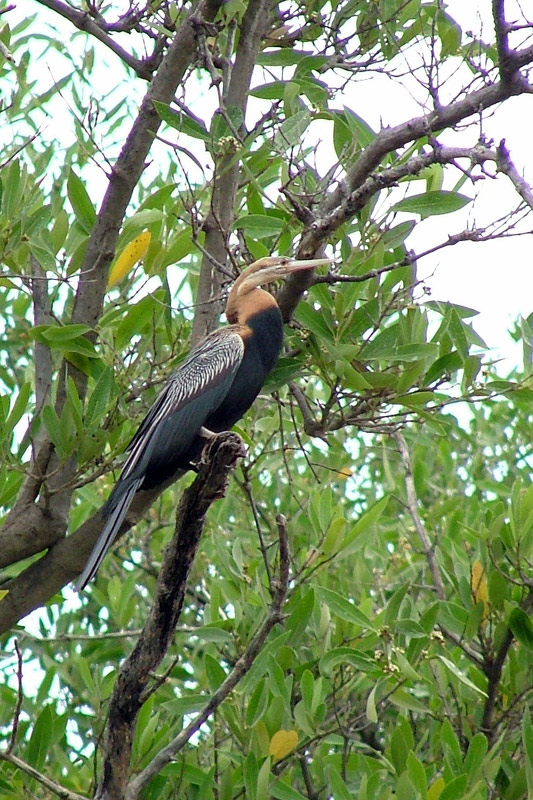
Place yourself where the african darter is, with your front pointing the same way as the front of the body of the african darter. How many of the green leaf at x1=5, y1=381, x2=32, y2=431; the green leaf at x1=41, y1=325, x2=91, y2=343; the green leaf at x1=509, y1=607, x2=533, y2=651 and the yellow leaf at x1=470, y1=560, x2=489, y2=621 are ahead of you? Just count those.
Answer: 2

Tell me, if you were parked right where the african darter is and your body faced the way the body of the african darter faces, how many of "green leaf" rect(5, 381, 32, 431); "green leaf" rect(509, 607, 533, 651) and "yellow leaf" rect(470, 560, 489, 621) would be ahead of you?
2

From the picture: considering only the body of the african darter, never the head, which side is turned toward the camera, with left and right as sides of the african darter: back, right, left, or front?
right

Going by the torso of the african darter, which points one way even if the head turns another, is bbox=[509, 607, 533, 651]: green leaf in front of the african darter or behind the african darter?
in front

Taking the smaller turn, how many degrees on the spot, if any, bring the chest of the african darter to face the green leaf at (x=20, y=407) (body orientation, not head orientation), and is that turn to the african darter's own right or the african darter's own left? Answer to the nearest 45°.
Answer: approximately 135° to the african darter's own right

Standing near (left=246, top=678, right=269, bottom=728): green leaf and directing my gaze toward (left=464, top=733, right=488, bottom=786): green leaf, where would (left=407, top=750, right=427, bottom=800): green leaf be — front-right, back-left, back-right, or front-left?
front-right

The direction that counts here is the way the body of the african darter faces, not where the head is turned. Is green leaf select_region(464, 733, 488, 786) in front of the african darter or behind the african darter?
in front

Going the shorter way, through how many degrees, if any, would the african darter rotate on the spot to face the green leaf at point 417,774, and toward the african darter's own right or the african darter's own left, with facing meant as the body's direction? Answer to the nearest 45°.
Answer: approximately 45° to the african darter's own right

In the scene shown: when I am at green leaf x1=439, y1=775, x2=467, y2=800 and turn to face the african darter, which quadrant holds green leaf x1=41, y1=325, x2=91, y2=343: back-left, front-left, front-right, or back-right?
front-left

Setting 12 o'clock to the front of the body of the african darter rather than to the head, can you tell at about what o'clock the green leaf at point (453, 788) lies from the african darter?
The green leaf is roughly at 1 o'clock from the african darter.

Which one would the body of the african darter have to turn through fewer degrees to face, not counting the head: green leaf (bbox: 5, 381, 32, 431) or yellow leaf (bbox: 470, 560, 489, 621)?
the yellow leaf

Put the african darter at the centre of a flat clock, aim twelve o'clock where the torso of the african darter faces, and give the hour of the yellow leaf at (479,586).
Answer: The yellow leaf is roughly at 12 o'clock from the african darter.
